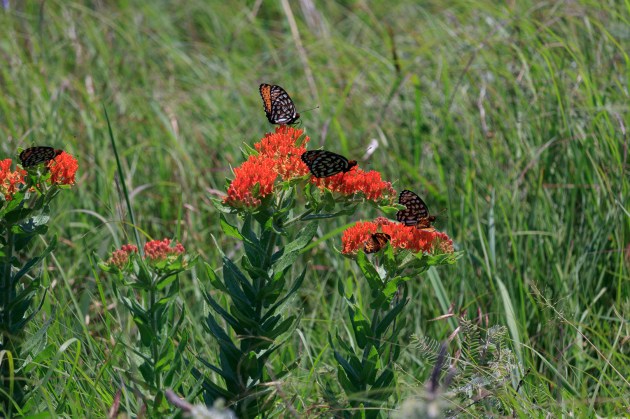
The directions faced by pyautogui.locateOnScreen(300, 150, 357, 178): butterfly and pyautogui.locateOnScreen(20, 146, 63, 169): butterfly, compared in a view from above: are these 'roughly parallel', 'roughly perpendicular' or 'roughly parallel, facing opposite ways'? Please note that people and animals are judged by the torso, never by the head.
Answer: roughly parallel

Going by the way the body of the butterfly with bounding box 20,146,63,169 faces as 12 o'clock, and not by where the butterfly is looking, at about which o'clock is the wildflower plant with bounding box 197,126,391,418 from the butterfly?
The wildflower plant is roughly at 1 o'clock from the butterfly.

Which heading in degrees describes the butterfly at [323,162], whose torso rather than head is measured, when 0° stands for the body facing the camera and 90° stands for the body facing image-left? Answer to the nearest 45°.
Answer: approximately 270°

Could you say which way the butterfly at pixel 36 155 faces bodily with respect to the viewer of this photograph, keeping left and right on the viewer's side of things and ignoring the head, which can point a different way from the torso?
facing to the right of the viewer

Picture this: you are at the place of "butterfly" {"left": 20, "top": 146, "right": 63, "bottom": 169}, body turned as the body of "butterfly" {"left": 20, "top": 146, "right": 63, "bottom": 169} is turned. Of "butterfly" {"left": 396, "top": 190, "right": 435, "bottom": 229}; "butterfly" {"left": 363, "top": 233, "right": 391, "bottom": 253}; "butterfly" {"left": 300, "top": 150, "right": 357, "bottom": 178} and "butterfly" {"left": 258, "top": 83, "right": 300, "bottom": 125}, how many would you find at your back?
0

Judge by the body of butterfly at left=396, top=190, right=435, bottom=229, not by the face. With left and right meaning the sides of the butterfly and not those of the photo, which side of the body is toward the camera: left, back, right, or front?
right

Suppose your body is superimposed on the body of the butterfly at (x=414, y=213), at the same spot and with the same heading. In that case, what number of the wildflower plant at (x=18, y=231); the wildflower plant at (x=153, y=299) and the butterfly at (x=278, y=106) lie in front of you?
0

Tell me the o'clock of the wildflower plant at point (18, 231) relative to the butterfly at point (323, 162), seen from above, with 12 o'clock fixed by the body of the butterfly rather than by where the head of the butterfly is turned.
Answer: The wildflower plant is roughly at 6 o'clock from the butterfly.

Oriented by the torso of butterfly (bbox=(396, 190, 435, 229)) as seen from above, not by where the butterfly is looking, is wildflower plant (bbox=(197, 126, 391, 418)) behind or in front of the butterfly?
behind
